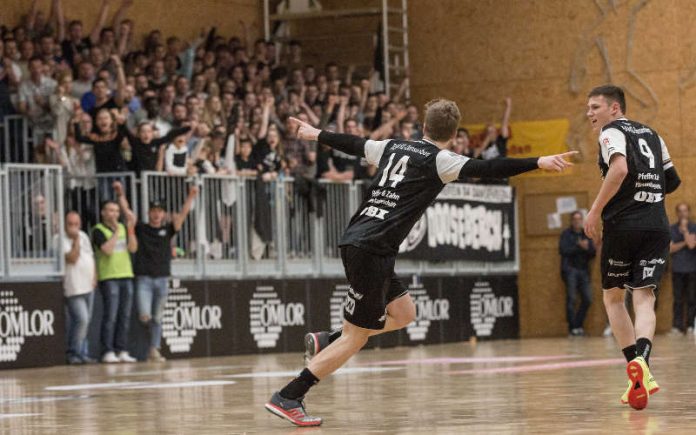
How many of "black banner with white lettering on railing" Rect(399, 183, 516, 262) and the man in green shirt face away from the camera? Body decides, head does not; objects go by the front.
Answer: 0

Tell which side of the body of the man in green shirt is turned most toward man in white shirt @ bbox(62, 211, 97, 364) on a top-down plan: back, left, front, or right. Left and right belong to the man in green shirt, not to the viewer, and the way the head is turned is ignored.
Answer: right

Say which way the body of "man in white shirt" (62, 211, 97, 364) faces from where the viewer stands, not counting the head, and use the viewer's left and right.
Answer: facing the viewer and to the right of the viewer

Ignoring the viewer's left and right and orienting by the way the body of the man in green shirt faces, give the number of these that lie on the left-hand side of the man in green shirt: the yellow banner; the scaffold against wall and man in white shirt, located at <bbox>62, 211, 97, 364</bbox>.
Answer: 2

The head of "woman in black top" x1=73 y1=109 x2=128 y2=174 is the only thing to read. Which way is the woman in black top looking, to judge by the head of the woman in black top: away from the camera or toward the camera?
toward the camera

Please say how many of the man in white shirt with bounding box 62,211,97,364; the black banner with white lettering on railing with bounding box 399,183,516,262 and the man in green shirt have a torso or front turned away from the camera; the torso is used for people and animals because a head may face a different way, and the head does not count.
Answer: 0

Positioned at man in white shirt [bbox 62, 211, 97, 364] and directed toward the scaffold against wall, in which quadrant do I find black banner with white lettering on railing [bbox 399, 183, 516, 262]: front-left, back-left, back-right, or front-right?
front-right

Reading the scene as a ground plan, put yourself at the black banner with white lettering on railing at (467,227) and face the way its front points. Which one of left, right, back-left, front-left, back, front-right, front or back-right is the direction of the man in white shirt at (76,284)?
front-right

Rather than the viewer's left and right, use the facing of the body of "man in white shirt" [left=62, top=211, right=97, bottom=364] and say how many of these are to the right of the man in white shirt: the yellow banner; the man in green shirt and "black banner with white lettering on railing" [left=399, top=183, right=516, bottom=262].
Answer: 0

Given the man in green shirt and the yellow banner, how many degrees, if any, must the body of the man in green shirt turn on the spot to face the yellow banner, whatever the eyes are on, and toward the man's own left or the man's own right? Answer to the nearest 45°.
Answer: approximately 90° to the man's own left

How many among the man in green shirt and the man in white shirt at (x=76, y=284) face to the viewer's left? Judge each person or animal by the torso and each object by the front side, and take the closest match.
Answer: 0

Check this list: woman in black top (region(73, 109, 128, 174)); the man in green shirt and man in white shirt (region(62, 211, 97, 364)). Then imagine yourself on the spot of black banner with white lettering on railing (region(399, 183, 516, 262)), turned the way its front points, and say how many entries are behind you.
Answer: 0

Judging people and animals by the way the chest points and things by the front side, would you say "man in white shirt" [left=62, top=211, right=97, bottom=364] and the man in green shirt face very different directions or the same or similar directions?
same or similar directions

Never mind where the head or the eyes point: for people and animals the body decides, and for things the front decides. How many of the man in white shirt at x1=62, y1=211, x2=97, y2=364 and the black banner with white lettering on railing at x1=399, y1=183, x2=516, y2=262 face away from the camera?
0

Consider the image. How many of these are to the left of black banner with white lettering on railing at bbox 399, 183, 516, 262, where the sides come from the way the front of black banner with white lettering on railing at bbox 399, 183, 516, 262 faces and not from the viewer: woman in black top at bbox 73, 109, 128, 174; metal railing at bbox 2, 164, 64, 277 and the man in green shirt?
0

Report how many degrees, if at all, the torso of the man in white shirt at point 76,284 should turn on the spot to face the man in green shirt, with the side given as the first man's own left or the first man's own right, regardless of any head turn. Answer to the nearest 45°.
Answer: approximately 90° to the first man's own left

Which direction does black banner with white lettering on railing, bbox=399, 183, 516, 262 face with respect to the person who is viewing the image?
facing the viewer

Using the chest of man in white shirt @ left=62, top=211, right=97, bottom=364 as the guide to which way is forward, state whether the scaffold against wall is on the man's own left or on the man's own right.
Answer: on the man's own left
